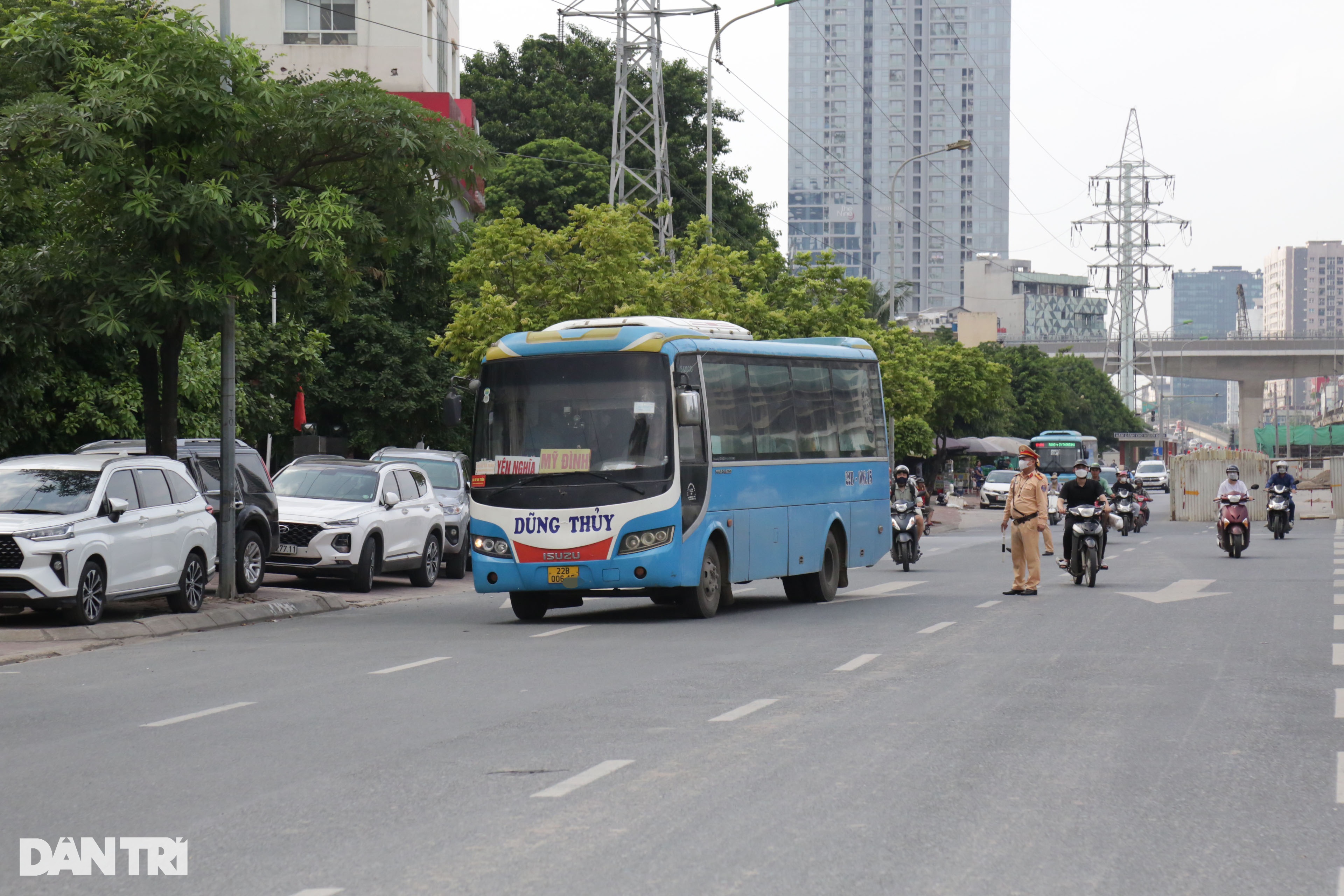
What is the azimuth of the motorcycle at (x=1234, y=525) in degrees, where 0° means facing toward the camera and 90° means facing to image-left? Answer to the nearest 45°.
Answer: approximately 0°

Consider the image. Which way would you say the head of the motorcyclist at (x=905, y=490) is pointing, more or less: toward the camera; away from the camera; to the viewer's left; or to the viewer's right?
toward the camera

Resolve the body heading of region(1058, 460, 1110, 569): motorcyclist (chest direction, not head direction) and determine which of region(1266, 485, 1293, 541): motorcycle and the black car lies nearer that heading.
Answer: the black car

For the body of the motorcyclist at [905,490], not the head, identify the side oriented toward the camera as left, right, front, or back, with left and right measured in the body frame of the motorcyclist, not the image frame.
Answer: front

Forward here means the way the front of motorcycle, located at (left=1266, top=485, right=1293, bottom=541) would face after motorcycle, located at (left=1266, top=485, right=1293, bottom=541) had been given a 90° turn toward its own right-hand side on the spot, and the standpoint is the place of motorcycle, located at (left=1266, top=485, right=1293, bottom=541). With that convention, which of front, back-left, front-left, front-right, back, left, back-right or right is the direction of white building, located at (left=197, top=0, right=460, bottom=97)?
front

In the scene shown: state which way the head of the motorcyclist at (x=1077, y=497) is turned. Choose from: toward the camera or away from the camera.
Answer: toward the camera

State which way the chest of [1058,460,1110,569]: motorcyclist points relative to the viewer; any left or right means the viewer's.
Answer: facing the viewer

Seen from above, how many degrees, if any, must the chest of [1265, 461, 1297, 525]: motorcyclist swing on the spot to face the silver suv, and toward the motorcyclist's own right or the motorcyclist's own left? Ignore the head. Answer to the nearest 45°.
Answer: approximately 45° to the motorcyclist's own right

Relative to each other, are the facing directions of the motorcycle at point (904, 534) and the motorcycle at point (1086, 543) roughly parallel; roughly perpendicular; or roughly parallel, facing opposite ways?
roughly parallel

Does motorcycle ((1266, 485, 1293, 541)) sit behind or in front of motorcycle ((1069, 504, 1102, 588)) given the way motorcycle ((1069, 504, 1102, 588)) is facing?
behind

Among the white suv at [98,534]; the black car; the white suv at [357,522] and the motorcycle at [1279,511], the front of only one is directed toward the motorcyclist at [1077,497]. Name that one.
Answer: the motorcycle

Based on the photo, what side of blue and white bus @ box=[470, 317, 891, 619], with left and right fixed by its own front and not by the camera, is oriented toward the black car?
right

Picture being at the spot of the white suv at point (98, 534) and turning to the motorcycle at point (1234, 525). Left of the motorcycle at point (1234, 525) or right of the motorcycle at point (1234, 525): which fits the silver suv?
left

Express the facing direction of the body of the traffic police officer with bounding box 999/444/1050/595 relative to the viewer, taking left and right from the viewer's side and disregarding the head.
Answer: facing the viewer and to the left of the viewer

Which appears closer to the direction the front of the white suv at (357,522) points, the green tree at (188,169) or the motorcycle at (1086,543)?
the green tree

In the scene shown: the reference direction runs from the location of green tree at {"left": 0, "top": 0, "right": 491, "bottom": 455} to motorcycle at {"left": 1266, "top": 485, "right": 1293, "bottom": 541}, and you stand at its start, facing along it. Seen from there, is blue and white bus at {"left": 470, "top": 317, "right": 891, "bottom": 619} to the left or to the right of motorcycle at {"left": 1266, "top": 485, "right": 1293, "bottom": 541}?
right

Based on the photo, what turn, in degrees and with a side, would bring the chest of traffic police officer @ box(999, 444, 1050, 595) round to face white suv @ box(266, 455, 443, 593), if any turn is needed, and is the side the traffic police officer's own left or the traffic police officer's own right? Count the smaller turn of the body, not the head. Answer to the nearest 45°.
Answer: approximately 45° to the traffic police officer's own right

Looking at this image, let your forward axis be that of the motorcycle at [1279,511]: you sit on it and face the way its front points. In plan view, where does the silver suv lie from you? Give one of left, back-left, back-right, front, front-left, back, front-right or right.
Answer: front-right
